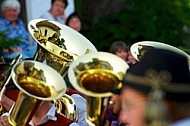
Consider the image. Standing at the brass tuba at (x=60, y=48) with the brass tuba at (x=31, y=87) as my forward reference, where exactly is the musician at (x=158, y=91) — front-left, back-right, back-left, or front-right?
front-left

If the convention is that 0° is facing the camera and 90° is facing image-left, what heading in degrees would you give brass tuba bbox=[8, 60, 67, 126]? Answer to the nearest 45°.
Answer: approximately 315°

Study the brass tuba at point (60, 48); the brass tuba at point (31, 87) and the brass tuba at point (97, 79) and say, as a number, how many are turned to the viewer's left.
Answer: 0

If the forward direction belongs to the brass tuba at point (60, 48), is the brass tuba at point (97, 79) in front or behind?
in front

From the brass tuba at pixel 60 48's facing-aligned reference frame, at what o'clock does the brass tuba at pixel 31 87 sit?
the brass tuba at pixel 31 87 is roughly at 2 o'clock from the brass tuba at pixel 60 48.

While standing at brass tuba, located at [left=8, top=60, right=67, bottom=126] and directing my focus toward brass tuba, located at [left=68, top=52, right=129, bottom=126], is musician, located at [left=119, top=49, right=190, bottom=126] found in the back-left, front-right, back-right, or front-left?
front-right

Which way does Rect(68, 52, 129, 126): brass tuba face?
toward the camera

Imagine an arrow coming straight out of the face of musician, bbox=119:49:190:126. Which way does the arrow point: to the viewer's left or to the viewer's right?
to the viewer's left
